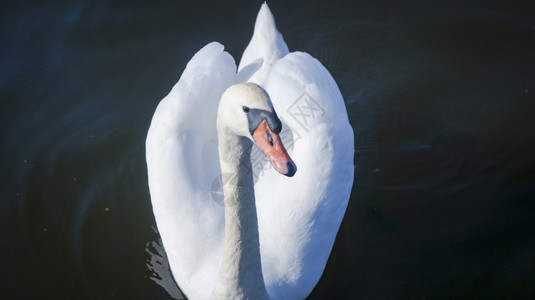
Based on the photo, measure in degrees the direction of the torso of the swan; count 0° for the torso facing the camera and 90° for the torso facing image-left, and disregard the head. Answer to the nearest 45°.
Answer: approximately 0°
